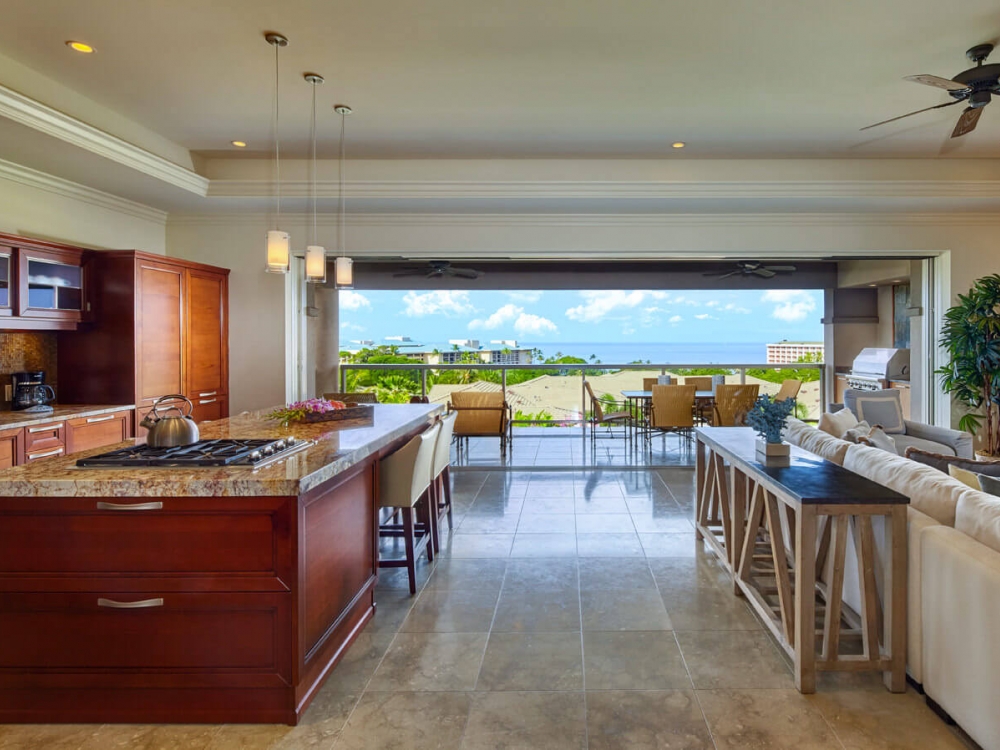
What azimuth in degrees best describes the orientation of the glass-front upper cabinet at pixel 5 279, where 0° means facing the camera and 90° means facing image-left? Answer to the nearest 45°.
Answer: approximately 315°

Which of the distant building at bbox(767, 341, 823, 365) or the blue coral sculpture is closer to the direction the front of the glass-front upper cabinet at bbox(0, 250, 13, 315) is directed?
the blue coral sculpture

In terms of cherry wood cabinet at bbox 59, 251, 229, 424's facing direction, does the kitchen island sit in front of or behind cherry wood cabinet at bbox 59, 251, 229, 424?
in front

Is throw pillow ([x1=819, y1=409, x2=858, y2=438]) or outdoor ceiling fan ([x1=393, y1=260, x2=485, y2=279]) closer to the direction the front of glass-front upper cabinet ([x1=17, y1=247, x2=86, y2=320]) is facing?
the throw pillow

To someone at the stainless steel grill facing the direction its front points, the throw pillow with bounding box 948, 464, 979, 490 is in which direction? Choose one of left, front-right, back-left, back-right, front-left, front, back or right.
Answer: front-left

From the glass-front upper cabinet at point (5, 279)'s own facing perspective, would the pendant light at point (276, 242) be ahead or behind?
ahead
